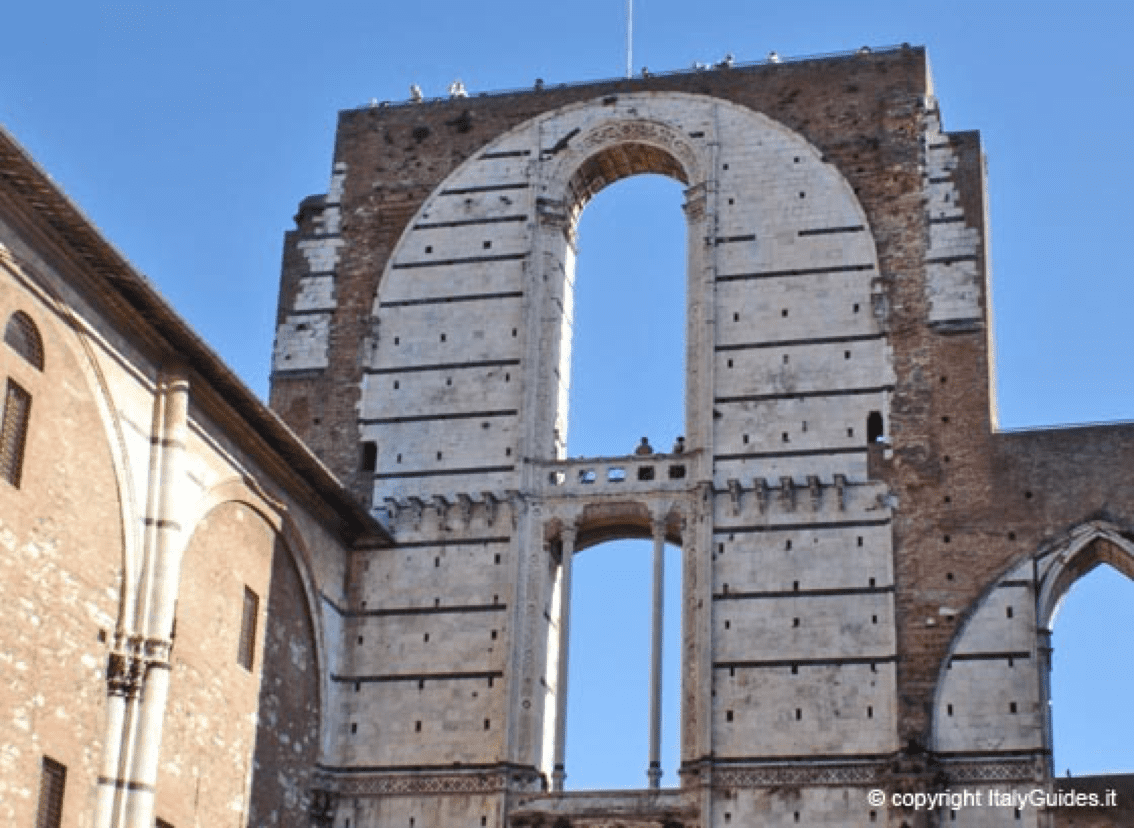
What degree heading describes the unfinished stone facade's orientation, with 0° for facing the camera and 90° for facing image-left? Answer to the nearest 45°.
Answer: approximately 0°
